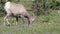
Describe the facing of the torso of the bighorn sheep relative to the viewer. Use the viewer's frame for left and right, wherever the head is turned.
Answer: facing to the right of the viewer
